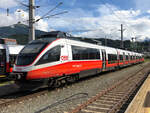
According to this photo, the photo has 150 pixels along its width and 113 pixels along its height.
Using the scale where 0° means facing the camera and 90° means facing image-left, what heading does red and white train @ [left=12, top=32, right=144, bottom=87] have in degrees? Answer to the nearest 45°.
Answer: approximately 45°
